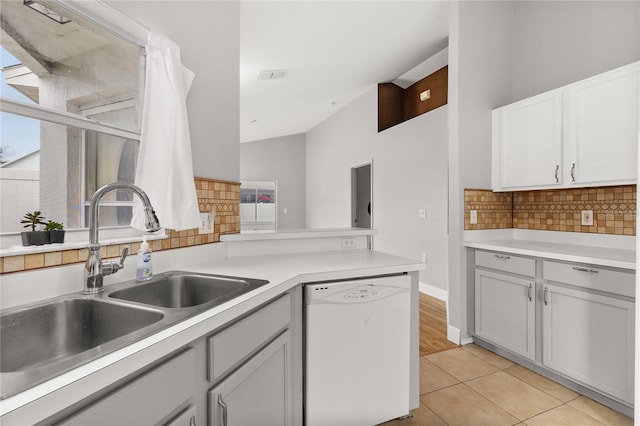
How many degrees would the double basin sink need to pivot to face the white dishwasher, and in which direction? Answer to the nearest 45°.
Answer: approximately 45° to its left

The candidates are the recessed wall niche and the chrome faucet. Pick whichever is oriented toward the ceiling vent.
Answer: the recessed wall niche

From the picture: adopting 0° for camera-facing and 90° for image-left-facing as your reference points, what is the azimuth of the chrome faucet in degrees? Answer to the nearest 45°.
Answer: approximately 315°

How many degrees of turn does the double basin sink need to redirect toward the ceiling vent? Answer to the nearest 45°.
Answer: approximately 90° to its left

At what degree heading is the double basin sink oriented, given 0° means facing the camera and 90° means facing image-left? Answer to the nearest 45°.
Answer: approximately 315°

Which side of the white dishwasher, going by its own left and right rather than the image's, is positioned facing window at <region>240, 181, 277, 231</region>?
back

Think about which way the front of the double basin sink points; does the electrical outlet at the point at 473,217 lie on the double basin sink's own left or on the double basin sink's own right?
on the double basin sink's own left

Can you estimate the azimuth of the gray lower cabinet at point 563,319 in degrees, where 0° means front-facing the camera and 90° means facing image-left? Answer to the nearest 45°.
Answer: approximately 45°

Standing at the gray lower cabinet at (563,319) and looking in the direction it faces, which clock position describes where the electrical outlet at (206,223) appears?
The electrical outlet is roughly at 12 o'clock from the gray lower cabinet.

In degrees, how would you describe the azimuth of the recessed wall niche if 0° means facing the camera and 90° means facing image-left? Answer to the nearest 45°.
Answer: approximately 45°

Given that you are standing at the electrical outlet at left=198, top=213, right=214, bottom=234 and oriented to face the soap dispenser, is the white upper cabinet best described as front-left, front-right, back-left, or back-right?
back-left

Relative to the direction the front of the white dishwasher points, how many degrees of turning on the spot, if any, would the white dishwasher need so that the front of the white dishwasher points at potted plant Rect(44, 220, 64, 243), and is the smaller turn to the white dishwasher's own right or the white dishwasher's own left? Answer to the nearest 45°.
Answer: approximately 90° to the white dishwasher's own right
